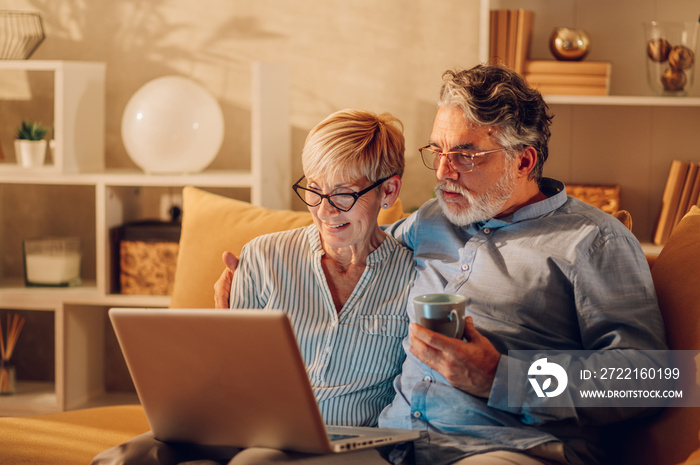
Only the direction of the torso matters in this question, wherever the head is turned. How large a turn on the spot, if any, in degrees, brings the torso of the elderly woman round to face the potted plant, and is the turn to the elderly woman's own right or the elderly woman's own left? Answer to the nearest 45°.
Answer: approximately 90° to the elderly woman's own right

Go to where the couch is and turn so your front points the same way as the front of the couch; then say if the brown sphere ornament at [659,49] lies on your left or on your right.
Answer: on your left

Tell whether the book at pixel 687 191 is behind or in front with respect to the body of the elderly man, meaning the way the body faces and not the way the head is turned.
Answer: behind

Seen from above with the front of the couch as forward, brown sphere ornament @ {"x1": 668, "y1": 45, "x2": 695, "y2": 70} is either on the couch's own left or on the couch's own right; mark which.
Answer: on the couch's own left

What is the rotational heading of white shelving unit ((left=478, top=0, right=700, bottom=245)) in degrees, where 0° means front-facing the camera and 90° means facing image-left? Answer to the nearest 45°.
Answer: approximately 0°

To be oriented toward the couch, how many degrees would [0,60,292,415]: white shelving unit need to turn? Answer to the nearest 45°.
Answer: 0° — it already faces it

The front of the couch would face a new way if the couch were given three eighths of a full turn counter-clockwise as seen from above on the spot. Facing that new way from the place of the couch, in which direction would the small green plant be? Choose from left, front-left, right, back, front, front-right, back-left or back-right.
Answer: left
